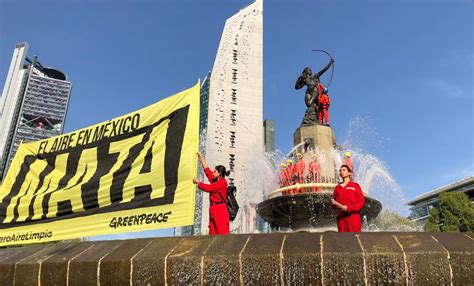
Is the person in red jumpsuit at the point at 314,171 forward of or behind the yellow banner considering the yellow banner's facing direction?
behind

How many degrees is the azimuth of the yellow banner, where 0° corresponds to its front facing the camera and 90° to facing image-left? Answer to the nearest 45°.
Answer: approximately 45°

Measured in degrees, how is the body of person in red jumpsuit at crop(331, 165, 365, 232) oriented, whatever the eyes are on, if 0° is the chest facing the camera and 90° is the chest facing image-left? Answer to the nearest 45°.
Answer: approximately 45°

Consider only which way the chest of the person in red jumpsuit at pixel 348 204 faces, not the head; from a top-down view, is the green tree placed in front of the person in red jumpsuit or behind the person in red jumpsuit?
behind

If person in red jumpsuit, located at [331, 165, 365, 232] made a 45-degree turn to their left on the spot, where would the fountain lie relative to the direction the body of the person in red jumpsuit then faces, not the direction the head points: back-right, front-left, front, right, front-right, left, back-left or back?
back

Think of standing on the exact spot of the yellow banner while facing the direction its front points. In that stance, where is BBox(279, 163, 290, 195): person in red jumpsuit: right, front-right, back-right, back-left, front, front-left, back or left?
back

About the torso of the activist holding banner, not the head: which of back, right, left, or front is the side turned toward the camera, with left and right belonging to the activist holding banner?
left
